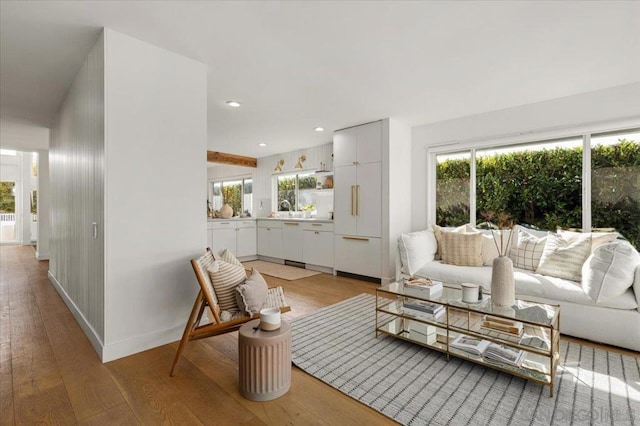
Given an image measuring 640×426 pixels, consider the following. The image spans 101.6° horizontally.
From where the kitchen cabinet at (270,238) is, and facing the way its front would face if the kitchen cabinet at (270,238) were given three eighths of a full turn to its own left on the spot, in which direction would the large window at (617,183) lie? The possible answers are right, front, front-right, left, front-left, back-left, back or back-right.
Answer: front-right

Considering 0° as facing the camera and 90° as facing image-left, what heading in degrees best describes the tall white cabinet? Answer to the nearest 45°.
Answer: approximately 45°

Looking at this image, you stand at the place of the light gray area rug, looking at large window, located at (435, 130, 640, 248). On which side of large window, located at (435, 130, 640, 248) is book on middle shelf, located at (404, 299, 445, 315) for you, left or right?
left

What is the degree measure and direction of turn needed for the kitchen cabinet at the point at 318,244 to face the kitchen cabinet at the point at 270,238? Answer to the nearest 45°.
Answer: approximately 90° to its right

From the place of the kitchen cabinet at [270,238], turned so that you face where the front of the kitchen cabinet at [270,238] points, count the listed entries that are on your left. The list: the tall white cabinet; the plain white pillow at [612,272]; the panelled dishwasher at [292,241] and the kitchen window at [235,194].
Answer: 3

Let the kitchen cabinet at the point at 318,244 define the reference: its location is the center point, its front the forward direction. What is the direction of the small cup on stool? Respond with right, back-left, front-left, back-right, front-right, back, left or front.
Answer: front-left

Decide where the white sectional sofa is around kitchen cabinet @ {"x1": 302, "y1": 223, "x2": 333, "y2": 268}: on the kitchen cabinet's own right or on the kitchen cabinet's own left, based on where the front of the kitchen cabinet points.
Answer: on the kitchen cabinet's own left

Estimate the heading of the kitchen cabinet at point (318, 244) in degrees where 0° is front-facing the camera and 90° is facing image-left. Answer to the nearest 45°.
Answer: approximately 45°

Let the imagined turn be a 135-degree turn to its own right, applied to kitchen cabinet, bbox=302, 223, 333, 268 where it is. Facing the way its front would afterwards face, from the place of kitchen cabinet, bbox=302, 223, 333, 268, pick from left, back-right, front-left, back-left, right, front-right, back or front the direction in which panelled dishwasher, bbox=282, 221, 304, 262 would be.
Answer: front-left
